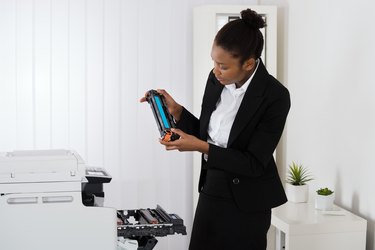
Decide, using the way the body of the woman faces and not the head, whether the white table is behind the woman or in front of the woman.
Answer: behind

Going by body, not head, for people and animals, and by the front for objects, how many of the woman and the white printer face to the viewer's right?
1

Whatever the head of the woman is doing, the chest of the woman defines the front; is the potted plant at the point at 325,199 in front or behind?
behind

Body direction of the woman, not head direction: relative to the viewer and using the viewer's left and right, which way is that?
facing the viewer and to the left of the viewer

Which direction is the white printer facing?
to the viewer's right

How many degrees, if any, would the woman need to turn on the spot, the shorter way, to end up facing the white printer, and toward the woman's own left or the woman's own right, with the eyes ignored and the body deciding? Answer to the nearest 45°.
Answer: approximately 45° to the woman's own right

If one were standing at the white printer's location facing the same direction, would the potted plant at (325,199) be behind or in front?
in front

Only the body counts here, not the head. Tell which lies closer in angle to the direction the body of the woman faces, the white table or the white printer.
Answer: the white printer

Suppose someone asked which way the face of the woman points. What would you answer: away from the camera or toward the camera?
toward the camera

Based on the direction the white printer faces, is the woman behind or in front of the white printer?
in front

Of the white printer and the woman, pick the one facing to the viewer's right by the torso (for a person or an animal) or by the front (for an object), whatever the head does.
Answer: the white printer
